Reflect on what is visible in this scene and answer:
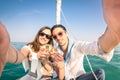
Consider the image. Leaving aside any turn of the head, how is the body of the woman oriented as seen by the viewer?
toward the camera
